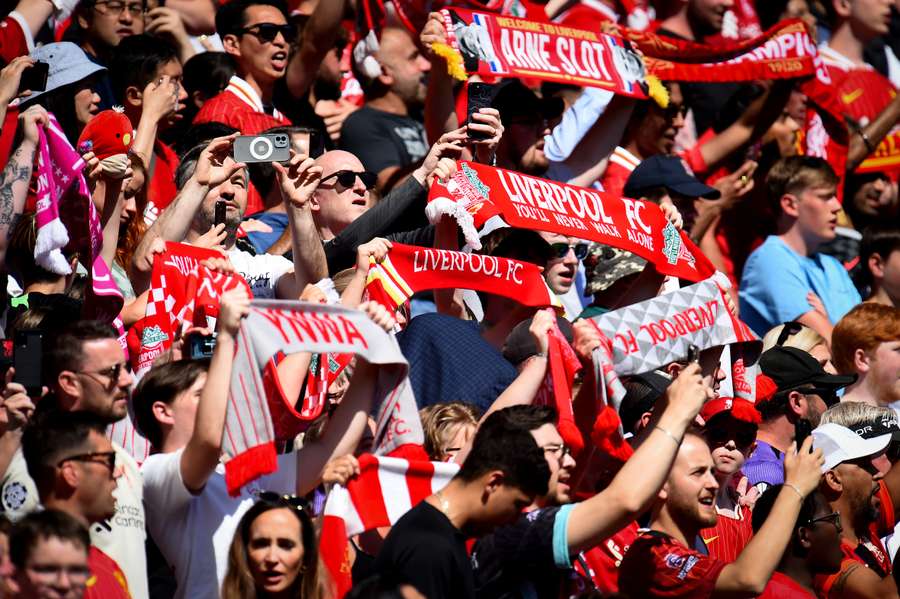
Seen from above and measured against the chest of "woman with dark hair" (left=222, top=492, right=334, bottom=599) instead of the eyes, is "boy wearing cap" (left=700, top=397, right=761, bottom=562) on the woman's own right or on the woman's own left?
on the woman's own left
